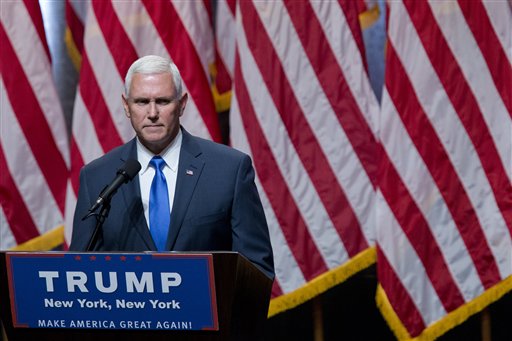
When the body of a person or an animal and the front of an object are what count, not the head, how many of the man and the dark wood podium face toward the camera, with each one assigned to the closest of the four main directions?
2

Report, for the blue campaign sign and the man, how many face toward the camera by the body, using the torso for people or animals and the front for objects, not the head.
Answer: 2

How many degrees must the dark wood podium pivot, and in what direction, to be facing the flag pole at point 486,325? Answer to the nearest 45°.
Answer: approximately 135° to its left

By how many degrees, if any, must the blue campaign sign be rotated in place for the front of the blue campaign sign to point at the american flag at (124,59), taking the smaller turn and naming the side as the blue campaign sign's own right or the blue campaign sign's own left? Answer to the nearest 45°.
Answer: approximately 180°

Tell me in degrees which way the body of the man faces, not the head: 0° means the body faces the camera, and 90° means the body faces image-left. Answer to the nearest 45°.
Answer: approximately 0°

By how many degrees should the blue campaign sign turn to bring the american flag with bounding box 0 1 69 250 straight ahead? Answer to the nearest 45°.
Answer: approximately 180°

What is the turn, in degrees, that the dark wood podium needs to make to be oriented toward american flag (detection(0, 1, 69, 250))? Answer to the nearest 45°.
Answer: approximately 180°

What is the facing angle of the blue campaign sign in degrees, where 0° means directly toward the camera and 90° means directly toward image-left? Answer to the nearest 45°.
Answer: approximately 0°
